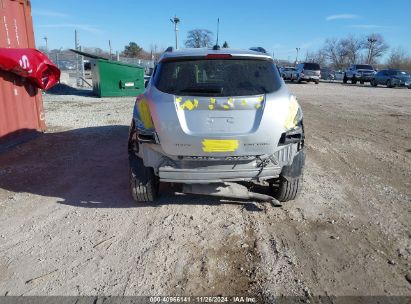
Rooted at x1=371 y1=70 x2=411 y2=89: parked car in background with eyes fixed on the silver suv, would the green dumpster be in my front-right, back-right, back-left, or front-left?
front-right

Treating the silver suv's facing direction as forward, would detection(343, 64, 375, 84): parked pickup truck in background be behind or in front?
in front

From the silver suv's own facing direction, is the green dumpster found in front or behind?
in front

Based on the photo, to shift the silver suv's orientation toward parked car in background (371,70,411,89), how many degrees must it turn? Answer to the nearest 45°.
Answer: approximately 45° to its right

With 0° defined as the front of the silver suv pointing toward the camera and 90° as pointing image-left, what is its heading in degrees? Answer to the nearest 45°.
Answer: approximately 180°

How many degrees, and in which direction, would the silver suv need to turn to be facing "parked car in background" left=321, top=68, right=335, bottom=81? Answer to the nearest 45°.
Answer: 0° — it already faces it

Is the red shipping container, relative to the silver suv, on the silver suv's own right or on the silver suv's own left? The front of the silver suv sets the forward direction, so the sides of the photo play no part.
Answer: on the silver suv's own left

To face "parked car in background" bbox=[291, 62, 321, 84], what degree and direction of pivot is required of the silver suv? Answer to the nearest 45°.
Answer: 0° — it already faces it

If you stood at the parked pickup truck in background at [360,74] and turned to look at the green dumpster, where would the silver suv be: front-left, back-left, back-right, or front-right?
front-left

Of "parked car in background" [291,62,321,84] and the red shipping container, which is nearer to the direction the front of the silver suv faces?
the parked car in background

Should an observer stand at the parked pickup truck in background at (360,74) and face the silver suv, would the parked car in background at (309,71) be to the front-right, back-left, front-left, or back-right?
front-right
